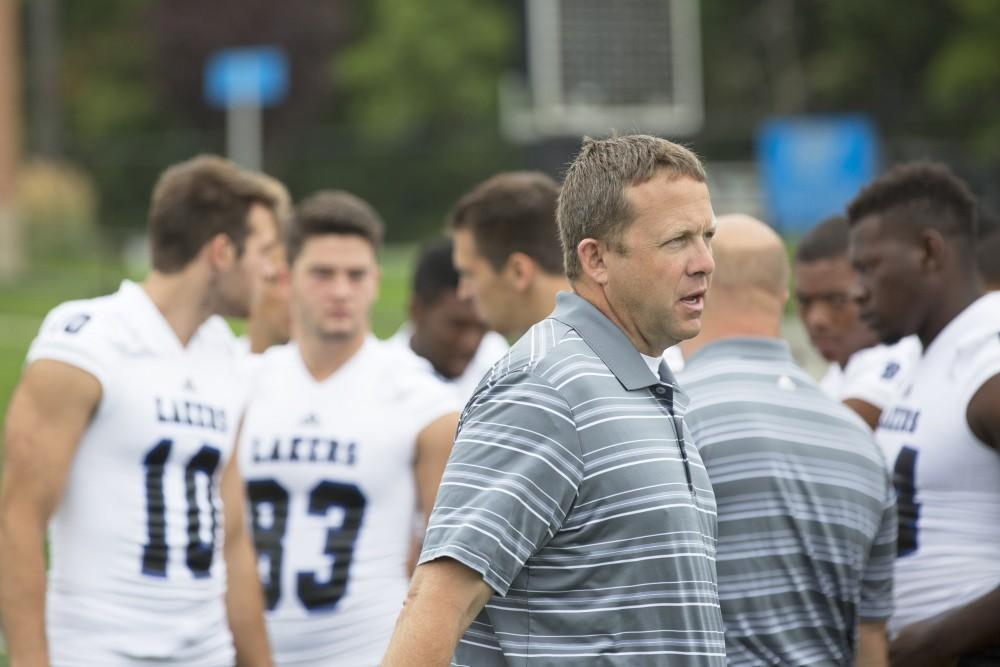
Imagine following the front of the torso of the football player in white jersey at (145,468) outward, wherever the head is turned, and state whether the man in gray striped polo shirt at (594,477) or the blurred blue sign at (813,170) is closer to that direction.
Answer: the man in gray striped polo shirt

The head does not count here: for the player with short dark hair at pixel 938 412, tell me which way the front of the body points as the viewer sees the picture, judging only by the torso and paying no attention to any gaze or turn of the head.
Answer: to the viewer's left

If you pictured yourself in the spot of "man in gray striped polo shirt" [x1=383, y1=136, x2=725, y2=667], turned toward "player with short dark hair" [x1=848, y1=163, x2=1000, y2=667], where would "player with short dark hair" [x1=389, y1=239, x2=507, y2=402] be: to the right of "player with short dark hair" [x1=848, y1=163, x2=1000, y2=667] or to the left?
left

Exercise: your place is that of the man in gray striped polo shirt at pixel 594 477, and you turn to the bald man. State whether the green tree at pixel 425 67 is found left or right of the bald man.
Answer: left

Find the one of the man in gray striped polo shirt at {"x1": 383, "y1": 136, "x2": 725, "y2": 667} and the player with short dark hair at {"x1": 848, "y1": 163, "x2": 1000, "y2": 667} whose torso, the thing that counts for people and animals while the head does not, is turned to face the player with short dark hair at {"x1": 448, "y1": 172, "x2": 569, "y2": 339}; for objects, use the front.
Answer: the player with short dark hair at {"x1": 848, "y1": 163, "x2": 1000, "y2": 667}

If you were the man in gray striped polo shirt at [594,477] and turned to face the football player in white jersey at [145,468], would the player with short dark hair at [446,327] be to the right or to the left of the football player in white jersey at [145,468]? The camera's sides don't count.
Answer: right
